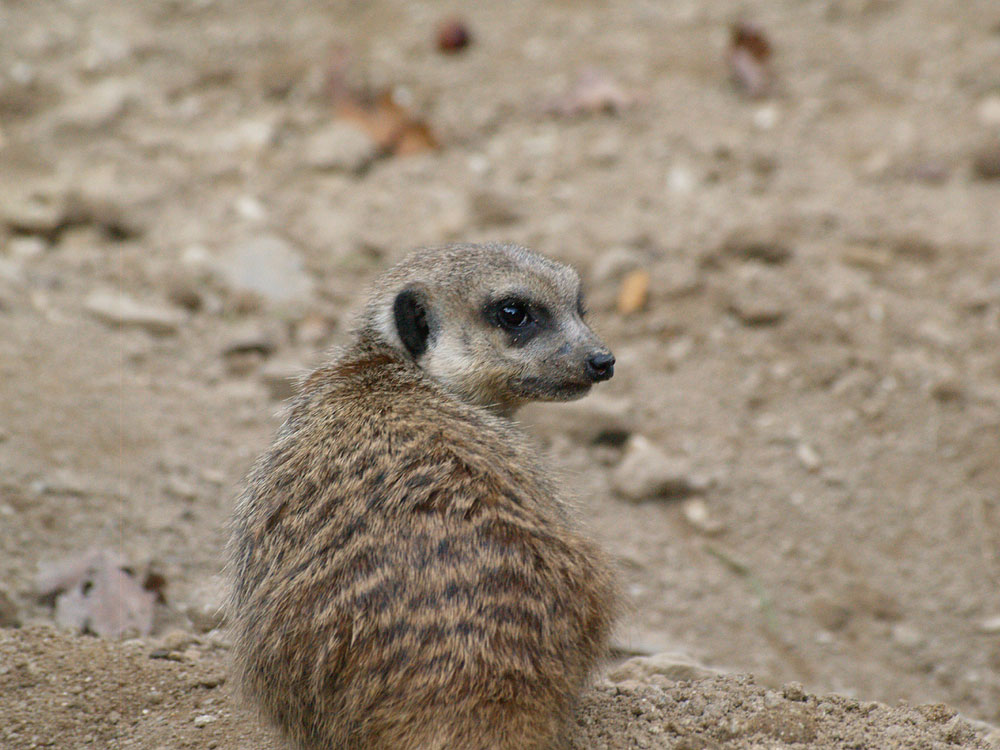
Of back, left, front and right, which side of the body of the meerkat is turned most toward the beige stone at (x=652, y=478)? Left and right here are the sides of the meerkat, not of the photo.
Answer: front

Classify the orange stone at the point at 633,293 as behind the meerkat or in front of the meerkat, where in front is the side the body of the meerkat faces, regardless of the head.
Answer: in front

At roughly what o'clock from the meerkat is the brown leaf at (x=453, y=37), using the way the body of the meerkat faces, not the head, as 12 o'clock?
The brown leaf is roughly at 12 o'clock from the meerkat.

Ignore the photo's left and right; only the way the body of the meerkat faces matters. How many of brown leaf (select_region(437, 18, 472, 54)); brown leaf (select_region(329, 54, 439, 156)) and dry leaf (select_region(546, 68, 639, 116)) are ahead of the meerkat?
3

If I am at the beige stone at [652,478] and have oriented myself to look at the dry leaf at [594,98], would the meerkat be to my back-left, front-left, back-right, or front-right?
back-left

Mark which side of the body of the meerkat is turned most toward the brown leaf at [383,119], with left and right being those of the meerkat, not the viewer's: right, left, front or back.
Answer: front

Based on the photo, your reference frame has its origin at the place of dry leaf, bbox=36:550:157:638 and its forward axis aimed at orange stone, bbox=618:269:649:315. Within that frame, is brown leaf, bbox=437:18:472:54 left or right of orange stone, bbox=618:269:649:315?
left

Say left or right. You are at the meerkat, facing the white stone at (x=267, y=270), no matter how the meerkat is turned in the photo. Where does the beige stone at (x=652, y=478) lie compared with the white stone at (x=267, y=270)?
right

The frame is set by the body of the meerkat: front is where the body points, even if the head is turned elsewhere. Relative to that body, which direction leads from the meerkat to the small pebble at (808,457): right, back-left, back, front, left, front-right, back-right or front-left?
front-right

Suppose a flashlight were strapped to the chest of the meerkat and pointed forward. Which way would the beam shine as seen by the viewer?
away from the camera

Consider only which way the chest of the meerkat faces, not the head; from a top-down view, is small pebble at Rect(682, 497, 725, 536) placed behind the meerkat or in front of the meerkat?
in front

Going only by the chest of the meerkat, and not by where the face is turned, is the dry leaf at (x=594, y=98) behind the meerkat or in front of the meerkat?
in front
